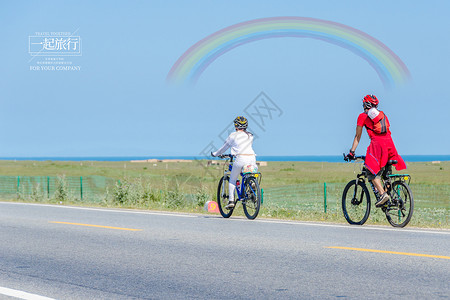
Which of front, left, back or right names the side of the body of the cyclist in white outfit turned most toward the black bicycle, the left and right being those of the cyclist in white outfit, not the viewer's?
back

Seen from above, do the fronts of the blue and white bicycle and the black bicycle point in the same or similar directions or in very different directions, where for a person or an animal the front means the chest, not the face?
same or similar directions

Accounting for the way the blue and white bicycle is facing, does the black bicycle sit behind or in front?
behind

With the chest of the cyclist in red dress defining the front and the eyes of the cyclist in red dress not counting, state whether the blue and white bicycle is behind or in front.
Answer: in front

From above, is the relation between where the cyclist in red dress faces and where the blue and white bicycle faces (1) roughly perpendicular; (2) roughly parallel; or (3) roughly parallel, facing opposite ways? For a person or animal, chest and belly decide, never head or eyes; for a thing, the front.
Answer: roughly parallel

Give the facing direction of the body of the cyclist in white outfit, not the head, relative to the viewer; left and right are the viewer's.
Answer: facing away from the viewer and to the left of the viewer

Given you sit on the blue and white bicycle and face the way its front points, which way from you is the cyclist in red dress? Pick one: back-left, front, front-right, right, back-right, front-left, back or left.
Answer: back

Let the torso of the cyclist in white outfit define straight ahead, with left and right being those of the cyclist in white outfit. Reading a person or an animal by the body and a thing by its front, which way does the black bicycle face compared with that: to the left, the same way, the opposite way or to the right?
the same way

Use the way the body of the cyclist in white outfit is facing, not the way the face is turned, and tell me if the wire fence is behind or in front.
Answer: in front

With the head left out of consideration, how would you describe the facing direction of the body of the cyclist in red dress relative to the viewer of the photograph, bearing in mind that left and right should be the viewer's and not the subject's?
facing away from the viewer and to the left of the viewer

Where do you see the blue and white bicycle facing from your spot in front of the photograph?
facing away from the viewer and to the left of the viewer

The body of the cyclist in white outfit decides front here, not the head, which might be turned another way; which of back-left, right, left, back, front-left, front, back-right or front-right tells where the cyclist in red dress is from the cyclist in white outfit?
back

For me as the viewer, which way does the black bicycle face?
facing away from the viewer and to the left of the viewer

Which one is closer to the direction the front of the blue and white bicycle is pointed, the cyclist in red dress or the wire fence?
the wire fence
